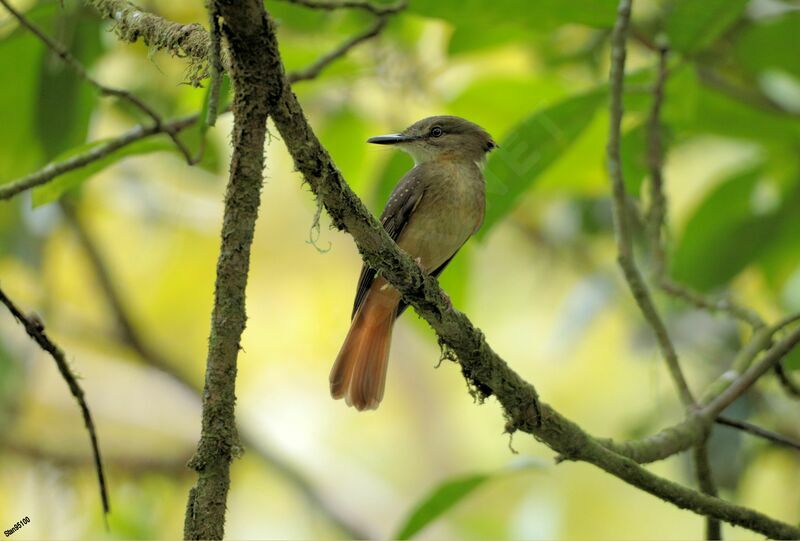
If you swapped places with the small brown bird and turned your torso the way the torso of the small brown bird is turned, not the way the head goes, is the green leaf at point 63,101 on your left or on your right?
on your right

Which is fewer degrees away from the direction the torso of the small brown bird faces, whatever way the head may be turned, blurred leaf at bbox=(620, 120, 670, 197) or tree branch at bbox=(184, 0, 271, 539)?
the blurred leaf

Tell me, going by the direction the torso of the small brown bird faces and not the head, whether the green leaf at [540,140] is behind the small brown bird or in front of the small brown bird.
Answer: in front

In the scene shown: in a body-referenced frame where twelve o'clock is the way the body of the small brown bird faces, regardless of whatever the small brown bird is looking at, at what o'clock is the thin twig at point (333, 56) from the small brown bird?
The thin twig is roughly at 2 o'clock from the small brown bird.

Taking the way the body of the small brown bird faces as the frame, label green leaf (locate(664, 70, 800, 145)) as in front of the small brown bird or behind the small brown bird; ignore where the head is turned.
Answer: in front

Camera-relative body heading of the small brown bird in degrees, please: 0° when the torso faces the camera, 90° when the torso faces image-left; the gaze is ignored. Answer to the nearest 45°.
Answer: approximately 315°

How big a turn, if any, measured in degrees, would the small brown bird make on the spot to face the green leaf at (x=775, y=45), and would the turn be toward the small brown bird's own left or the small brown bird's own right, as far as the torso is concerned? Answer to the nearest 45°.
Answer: approximately 45° to the small brown bird's own left

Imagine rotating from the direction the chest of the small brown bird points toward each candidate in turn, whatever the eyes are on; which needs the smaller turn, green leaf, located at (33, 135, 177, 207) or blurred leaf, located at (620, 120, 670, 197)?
the blurred leaf

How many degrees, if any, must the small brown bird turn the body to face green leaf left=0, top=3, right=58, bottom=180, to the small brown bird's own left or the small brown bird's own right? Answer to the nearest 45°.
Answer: approximately 90° to the small brown bird's own right

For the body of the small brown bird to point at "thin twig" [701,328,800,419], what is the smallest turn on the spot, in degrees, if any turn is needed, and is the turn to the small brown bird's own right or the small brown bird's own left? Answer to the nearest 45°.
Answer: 0° — it already faces it
